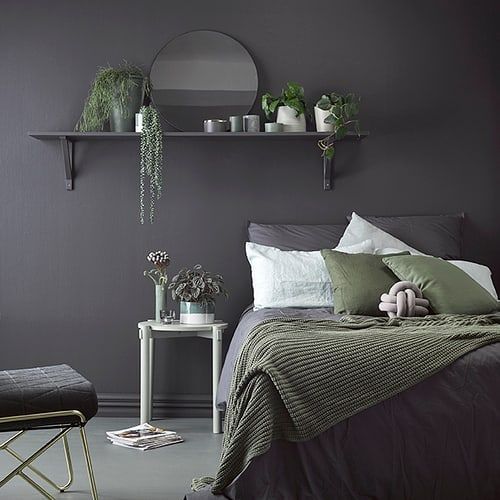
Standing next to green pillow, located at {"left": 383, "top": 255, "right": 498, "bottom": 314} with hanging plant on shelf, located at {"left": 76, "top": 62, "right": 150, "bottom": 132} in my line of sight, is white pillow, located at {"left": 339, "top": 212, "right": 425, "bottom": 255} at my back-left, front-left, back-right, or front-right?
front-right

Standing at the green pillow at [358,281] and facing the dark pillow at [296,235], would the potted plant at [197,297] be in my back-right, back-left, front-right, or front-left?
front-left

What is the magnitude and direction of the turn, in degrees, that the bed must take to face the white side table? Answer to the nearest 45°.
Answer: approximately 135° to its right

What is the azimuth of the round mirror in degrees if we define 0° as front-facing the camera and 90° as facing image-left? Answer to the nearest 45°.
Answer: approximately 0°

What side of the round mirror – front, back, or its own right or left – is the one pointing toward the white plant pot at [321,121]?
left

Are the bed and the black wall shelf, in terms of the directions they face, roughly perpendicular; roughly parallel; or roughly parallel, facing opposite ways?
roughly parallel

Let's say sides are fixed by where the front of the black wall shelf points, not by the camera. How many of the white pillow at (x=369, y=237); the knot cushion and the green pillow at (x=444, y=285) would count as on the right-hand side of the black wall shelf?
0

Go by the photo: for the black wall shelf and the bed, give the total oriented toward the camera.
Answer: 2

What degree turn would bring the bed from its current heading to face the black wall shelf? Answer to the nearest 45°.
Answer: approximately 135° to its right

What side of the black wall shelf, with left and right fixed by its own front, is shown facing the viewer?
front

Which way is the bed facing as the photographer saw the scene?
facing the viewer

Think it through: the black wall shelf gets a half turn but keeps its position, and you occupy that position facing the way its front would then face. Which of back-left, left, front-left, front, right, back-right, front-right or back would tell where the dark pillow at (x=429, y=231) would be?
right

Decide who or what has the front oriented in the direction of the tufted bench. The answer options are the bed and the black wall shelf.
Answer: the black wall shelf

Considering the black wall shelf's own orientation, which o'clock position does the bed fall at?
The bed is roughly at 11 o'clock from the black wall shelf.
